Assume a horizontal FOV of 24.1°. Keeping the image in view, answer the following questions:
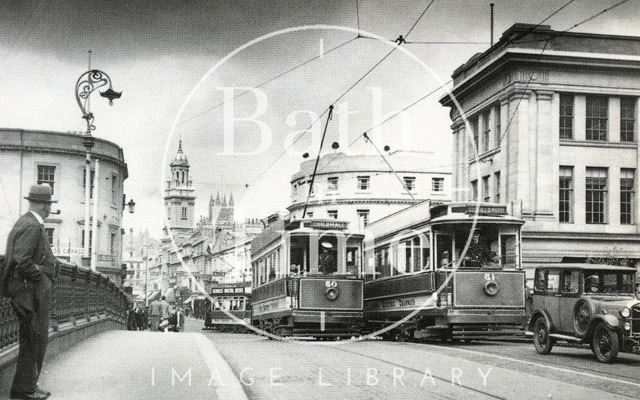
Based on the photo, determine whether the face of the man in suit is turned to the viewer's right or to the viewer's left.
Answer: to the viewer's right

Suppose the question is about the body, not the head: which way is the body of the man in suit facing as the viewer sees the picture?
to the viewer's right

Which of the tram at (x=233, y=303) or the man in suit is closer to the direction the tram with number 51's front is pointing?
the man in suit

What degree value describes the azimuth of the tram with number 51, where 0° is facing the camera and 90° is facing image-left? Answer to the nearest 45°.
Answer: approximately 315°

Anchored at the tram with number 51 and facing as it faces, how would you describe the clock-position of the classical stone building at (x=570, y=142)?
The classical stone building is roughly at 8 o'clock from the tram with number 51.

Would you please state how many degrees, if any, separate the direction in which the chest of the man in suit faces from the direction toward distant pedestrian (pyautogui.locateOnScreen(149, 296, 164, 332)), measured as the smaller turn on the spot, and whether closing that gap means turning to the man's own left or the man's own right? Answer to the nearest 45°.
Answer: approximately 90° to the man's own left

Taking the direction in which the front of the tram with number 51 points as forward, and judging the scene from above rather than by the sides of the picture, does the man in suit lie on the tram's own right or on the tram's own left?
on the tram's own right
